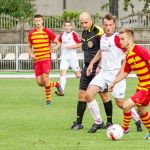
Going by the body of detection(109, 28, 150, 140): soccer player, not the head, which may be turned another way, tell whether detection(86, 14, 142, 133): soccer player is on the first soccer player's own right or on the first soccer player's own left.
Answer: on the first soccer player's own right

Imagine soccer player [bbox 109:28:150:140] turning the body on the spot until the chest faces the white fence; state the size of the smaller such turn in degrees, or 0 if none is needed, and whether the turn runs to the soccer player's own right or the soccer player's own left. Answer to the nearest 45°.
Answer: approximately 135° to the soccer player's own right

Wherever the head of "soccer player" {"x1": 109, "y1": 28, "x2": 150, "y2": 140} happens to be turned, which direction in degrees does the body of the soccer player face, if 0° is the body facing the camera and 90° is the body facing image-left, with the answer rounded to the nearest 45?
approximately 45°
